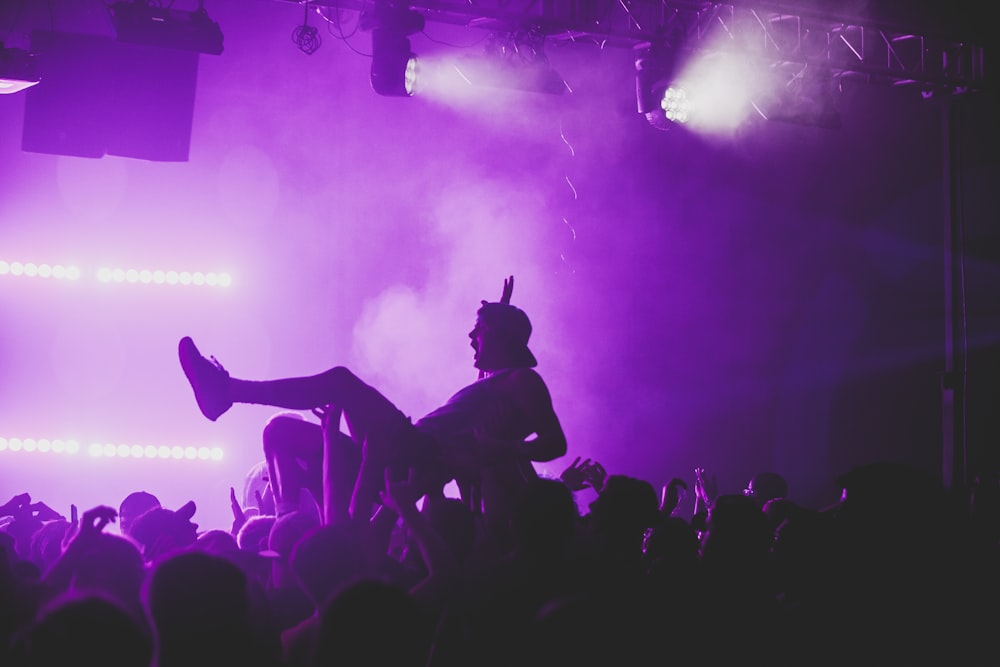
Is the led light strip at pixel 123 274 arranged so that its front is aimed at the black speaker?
yes

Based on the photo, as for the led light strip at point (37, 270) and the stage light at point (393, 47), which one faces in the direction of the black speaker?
the led light strip

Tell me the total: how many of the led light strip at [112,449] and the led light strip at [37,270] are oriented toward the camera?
2

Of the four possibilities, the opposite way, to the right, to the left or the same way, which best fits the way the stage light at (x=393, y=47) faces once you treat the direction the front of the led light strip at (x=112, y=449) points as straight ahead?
to the left

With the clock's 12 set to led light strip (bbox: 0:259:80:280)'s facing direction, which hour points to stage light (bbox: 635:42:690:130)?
The stage light is roughly at 10 o'clock from the led light strip.

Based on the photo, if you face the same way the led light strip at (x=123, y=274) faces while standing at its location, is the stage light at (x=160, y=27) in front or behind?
in front

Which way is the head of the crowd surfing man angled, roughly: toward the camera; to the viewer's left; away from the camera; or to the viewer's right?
to the viewer's left

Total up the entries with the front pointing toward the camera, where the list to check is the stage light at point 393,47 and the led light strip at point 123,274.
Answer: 1

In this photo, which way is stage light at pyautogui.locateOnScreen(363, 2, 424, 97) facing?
to the viewer's right

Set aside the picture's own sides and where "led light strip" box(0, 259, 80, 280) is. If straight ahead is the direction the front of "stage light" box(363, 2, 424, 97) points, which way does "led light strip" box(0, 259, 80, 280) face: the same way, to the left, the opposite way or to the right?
to the right

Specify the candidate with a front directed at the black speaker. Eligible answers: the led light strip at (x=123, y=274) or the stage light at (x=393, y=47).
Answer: the led light strip

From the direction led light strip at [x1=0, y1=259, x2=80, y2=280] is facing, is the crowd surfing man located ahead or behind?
ahead

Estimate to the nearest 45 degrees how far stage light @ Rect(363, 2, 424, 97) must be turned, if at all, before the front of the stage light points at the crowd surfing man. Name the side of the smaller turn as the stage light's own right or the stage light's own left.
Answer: approximately 90° to the stage light's own right

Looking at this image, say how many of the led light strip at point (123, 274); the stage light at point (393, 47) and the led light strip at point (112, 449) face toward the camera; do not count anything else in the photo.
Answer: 2
